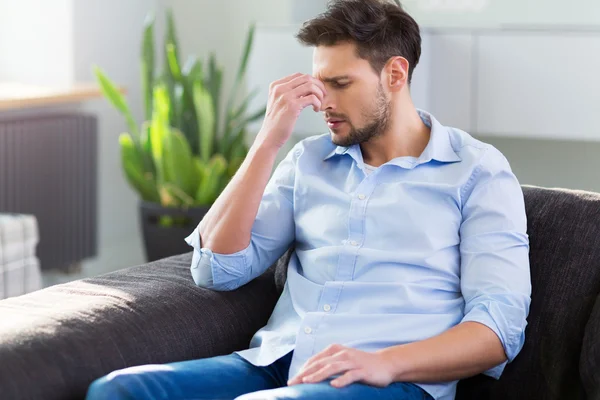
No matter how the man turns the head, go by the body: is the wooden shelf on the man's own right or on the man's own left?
on the man's own right

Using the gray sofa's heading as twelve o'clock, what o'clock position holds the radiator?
The radiator is roughly at 4 o'clock from the gray sofa.

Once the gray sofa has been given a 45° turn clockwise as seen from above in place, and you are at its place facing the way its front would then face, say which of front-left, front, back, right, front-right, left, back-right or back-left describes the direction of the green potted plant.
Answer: right

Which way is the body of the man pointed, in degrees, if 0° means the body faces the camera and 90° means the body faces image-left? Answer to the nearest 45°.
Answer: approximately 45°

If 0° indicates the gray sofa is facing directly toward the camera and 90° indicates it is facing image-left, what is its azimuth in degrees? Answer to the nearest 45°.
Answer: approximately 45°
